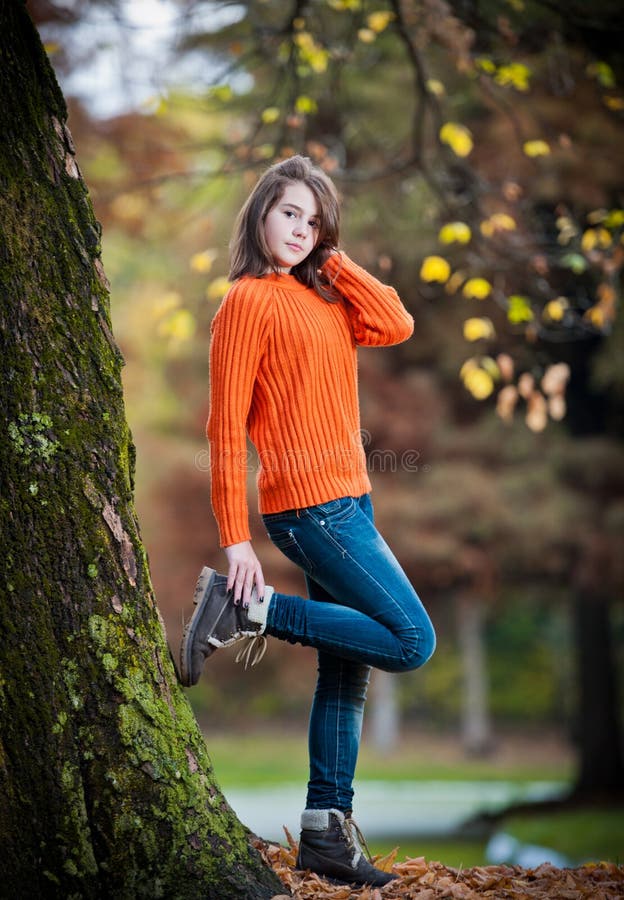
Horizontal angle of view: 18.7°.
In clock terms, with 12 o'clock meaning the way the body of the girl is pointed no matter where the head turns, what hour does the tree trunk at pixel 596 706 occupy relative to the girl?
The tree trunk is roughly at 8 o'clock from the girl.

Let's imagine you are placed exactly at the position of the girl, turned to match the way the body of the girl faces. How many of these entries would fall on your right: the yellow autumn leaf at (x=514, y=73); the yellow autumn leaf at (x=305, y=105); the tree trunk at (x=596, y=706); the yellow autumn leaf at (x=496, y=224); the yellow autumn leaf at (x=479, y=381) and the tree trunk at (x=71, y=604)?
1

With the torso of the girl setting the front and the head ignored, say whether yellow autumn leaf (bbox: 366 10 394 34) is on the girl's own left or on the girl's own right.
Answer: on the girl's own left

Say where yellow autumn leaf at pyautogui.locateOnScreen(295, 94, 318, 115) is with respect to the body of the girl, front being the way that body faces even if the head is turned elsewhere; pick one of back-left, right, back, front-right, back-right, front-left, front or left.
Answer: back-left

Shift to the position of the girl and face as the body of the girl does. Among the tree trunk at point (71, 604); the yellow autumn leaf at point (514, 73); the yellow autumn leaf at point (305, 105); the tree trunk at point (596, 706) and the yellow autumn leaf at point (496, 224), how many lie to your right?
1

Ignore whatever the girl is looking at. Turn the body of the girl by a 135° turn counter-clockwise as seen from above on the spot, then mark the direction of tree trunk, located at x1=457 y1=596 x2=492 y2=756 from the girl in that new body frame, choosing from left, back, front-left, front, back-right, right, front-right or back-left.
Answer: front

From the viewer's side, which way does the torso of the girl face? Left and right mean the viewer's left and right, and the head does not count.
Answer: facing the viewer and to the right of the viewer

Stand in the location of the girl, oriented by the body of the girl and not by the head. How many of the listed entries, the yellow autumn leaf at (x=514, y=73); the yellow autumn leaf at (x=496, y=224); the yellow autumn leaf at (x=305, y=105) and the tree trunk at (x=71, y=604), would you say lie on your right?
1

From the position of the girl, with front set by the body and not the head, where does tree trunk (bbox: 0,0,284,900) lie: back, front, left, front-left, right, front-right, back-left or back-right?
right
